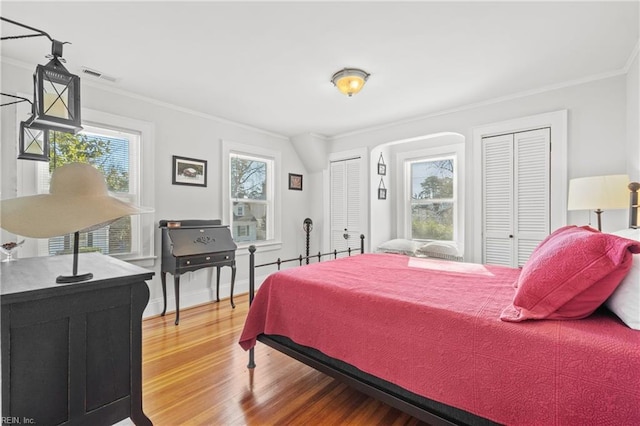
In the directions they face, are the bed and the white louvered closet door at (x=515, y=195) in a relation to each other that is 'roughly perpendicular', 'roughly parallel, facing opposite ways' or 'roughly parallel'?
roughly perpendicular

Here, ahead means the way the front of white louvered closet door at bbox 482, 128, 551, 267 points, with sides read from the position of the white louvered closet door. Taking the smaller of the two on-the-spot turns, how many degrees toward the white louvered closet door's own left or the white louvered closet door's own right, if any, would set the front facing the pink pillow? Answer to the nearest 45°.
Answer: approximately 45° to the white louvered closet door's own left

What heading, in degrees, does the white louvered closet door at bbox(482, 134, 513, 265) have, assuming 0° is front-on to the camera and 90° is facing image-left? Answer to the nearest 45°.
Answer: approximately 45°

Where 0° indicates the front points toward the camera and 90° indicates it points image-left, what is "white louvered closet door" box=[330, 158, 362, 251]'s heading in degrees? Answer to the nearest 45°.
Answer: approximately 45°

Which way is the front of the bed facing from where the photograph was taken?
facing away from the viewer and to the left of the viewer

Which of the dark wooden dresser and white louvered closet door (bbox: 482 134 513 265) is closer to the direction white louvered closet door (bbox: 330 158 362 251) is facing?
the dark wooden dresser

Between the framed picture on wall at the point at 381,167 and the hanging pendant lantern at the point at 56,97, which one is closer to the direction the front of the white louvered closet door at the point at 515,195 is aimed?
the hanging pendant lantern

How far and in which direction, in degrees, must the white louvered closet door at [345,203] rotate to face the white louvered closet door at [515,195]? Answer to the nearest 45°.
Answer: approximately 90° to its left

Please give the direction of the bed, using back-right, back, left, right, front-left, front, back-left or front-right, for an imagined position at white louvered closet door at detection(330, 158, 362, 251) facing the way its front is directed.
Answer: front-left
